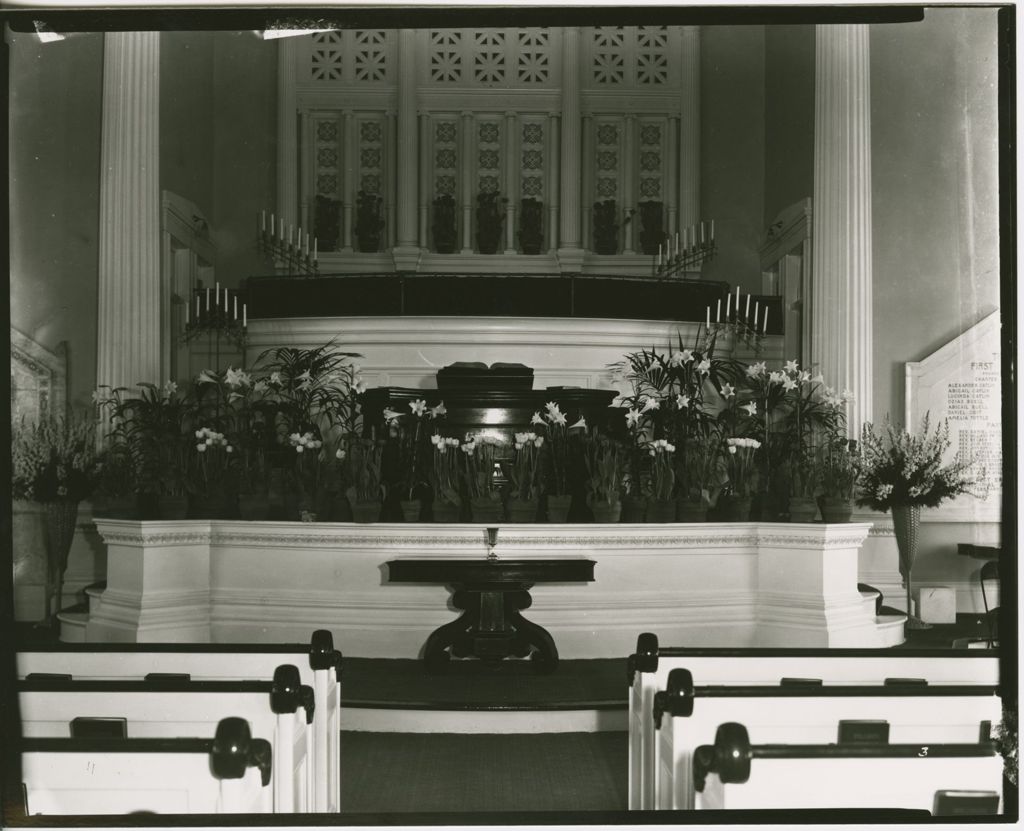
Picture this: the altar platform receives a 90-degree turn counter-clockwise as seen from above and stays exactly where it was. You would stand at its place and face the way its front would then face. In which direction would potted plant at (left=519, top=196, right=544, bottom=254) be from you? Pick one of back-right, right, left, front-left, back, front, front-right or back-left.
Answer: left

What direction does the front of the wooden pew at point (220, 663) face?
away from the camera

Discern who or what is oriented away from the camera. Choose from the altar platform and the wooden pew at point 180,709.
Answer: the wooden pew

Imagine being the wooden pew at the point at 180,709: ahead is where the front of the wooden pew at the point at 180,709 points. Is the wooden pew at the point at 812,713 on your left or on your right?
on your right

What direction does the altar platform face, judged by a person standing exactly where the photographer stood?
facing the viewer

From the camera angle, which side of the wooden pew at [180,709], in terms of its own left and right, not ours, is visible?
back

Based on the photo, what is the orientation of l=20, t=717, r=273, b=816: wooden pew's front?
away from the camera

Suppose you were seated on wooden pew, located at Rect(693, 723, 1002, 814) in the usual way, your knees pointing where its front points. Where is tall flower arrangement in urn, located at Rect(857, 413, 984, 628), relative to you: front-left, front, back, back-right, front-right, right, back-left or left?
front

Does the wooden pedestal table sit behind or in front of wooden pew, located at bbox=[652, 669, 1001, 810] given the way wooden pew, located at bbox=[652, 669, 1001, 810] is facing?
in front

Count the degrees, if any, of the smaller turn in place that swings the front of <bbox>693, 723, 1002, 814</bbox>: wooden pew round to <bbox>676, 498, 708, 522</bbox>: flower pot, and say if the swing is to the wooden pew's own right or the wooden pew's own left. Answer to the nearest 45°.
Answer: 0° — it already faces it

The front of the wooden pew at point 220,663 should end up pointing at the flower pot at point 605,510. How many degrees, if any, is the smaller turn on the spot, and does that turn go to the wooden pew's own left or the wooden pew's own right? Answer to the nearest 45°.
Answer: approximately 45° to the wooden pew's own right

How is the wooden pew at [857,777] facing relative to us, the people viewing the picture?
facing away from the viewer

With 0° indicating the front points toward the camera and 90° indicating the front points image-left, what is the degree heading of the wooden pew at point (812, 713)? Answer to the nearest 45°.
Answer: approximately 180°
